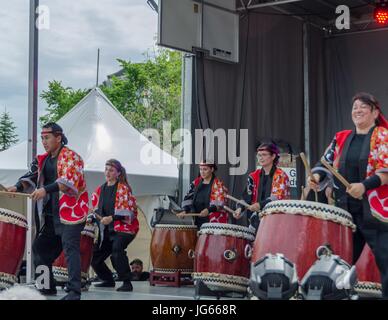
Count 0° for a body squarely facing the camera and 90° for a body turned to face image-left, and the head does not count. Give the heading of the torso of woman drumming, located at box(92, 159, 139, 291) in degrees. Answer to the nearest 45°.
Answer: approximately 45°

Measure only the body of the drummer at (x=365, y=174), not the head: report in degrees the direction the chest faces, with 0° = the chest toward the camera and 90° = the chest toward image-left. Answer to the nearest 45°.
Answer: approximately 45°

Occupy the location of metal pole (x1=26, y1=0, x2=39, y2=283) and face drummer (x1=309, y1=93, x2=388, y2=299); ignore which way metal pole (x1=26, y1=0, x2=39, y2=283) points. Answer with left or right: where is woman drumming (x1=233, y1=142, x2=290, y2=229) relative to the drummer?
left

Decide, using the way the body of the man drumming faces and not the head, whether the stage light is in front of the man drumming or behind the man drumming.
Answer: behind

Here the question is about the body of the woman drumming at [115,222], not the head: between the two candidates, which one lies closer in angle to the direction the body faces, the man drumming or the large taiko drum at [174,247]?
the man drumming

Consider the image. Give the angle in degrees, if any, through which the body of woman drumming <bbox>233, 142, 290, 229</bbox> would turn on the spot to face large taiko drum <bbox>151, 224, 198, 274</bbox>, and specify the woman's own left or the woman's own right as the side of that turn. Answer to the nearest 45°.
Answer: approximately 90° to the woman's own right
